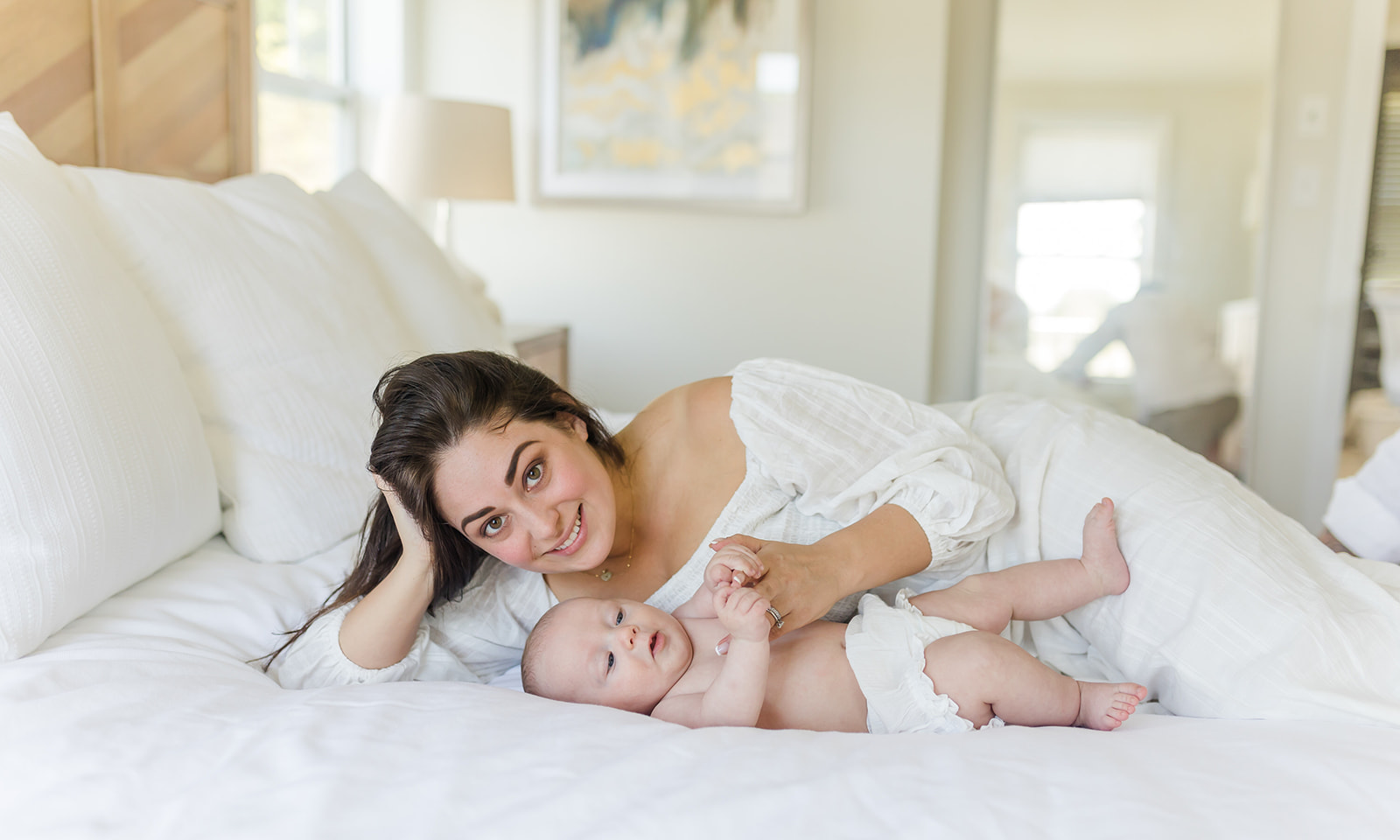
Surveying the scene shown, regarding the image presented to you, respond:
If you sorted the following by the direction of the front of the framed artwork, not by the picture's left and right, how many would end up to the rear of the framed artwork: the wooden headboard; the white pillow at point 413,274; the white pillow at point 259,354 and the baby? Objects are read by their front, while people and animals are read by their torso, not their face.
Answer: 0

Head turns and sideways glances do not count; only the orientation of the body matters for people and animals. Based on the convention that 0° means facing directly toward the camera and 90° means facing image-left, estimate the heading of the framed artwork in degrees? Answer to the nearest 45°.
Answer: approximately 0°

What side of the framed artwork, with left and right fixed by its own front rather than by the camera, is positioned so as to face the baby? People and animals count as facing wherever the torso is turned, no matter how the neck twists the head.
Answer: front

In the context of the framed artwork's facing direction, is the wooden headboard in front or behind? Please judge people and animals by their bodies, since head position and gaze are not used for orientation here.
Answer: in front

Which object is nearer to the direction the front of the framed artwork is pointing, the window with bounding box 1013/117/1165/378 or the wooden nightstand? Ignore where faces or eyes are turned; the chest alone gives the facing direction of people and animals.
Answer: the wooden nightstand

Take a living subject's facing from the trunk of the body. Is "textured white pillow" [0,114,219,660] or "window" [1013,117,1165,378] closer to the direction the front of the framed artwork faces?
the textured white pillow

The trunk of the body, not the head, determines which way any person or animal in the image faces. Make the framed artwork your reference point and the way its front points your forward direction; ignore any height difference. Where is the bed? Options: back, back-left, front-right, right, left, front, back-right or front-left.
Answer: front

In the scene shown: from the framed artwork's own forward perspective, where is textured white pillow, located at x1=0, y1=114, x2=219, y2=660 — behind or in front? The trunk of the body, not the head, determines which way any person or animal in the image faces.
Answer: in front

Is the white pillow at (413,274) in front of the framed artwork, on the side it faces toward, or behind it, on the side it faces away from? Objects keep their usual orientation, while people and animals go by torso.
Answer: in front
